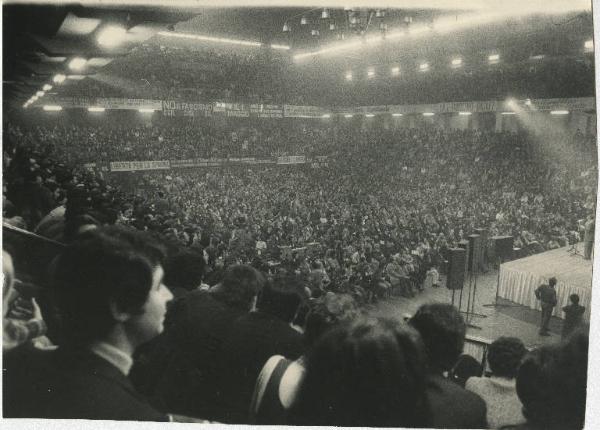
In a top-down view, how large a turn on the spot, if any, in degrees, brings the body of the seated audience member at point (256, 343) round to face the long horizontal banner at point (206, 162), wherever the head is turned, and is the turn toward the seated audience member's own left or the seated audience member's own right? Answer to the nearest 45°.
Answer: approximately 45° to the seated audience member's own left

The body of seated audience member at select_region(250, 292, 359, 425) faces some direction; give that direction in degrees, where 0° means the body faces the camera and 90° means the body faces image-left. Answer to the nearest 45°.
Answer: approximately 225°

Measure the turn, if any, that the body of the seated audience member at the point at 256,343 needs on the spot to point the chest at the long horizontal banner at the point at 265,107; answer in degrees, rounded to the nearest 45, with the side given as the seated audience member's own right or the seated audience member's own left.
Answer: approximately 45° to the seated audience member's own left

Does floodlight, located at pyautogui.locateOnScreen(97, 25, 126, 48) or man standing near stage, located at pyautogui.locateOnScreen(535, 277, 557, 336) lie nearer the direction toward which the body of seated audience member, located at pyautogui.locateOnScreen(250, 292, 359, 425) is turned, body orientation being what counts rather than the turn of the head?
the man standing near stage

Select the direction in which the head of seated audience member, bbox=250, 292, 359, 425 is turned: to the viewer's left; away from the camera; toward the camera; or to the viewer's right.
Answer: away from the camera

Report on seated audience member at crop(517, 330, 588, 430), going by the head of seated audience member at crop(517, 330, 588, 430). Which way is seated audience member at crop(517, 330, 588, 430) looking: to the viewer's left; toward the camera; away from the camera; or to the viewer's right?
away from the camera

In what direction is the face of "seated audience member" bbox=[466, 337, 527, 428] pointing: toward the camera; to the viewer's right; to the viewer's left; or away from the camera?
away from the camera

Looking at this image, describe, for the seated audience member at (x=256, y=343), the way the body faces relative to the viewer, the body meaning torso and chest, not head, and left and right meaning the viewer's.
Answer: facing away from the viewer and to the right of the viewer

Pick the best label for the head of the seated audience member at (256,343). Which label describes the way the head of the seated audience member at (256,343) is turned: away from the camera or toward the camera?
away from the camera
